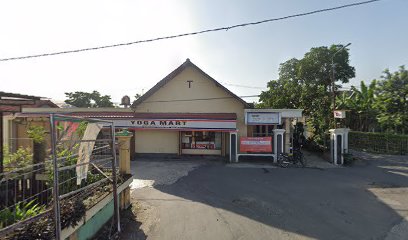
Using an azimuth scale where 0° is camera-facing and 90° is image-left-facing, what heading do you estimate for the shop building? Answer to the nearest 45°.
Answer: approximately 0°

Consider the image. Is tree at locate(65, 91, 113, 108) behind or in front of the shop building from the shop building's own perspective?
behind

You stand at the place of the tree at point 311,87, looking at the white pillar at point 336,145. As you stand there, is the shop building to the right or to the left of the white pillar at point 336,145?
right

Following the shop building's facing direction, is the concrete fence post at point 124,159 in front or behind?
in front

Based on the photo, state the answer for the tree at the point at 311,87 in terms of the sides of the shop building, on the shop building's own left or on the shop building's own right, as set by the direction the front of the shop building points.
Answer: on the shop building's own left

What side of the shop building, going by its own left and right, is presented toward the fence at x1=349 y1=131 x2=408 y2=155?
left

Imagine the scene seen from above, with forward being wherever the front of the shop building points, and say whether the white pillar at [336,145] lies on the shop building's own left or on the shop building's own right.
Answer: on the shop building's own left

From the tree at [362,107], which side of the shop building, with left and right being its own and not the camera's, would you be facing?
left

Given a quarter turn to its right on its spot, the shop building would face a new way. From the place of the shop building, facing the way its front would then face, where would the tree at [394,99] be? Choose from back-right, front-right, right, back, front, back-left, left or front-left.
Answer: back

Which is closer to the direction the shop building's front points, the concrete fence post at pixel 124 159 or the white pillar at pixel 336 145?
the concrete fence post
